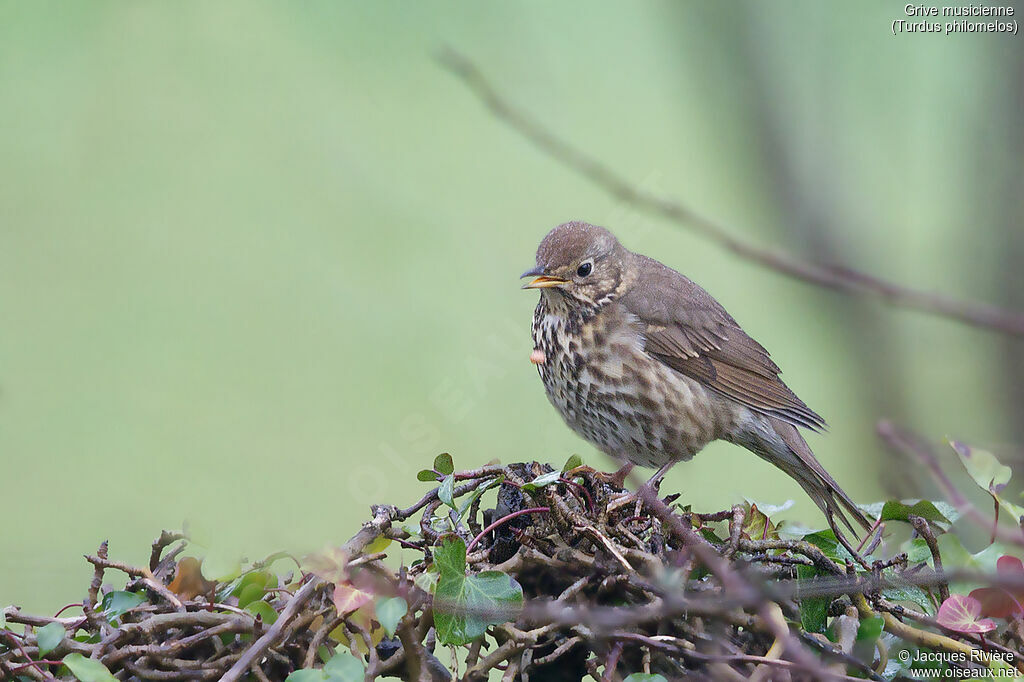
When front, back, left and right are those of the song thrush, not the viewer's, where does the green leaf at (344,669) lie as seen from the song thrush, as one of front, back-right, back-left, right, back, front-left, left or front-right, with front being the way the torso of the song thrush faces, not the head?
front-left

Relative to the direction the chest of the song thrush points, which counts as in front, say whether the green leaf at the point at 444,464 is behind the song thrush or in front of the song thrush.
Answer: in front

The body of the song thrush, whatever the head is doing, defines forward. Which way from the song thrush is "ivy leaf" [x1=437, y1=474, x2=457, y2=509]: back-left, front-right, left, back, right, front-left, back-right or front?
front-left

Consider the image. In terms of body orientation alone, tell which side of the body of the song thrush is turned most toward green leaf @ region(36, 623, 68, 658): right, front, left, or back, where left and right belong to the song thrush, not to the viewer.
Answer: front

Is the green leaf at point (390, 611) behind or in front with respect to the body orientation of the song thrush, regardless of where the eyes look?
in front

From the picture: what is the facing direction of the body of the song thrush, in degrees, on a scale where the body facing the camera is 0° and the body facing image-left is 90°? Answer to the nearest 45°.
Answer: approximately 45°

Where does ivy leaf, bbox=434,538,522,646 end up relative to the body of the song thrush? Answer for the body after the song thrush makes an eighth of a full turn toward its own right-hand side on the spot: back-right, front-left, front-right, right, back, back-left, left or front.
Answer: left

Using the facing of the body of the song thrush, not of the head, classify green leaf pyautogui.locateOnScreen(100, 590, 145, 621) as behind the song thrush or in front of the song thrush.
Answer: in front
